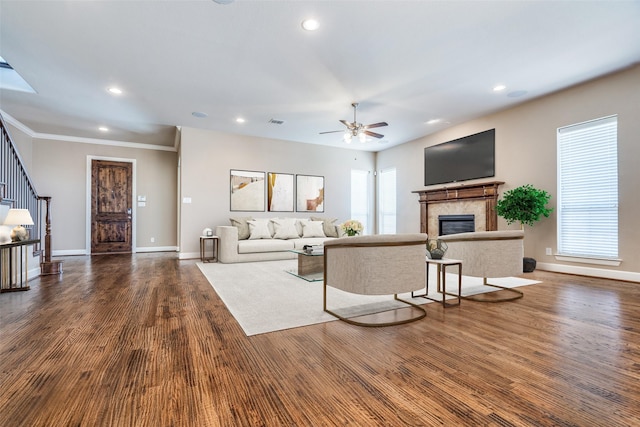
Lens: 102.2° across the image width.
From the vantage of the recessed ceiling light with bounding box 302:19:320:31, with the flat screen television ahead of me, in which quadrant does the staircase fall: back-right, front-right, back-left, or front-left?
back-left

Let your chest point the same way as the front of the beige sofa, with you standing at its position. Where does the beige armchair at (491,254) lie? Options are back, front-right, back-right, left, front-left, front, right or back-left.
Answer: front-left

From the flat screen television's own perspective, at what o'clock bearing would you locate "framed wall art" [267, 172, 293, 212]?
The framed wall art is roughly at 1 o'clock from the flat screen television.

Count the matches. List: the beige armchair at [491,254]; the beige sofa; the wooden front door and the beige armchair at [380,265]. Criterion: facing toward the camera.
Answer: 2

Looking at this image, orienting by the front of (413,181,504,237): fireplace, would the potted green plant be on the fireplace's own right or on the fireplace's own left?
on the fireplace's own left

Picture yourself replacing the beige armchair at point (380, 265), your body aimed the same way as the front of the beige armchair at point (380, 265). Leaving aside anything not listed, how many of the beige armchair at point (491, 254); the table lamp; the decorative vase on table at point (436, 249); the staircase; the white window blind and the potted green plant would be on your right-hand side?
4

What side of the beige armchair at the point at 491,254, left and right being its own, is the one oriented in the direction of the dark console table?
left

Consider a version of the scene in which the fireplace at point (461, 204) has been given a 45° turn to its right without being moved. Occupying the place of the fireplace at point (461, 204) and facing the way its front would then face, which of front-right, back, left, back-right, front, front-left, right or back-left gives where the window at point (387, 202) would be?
front-right

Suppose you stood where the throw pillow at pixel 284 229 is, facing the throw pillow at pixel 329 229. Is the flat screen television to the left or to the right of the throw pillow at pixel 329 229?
right

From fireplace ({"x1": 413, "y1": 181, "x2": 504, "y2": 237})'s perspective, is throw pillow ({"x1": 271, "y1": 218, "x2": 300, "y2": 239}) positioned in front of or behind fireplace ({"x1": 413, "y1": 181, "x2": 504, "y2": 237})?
in front

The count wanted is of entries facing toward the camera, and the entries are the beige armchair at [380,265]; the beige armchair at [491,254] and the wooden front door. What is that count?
1

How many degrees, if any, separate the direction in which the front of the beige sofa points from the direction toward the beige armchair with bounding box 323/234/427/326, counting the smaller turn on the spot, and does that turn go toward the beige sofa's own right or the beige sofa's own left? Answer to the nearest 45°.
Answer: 0° — it already faces it

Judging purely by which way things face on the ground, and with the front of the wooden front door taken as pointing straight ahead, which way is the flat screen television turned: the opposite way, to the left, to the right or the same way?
to the right

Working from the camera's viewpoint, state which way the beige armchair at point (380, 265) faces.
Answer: facing away from the viewer and to the left of the viewer

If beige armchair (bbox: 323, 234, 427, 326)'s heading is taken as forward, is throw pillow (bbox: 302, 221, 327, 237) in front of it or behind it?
in front

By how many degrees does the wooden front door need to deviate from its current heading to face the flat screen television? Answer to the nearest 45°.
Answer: approximately 45° to its left
